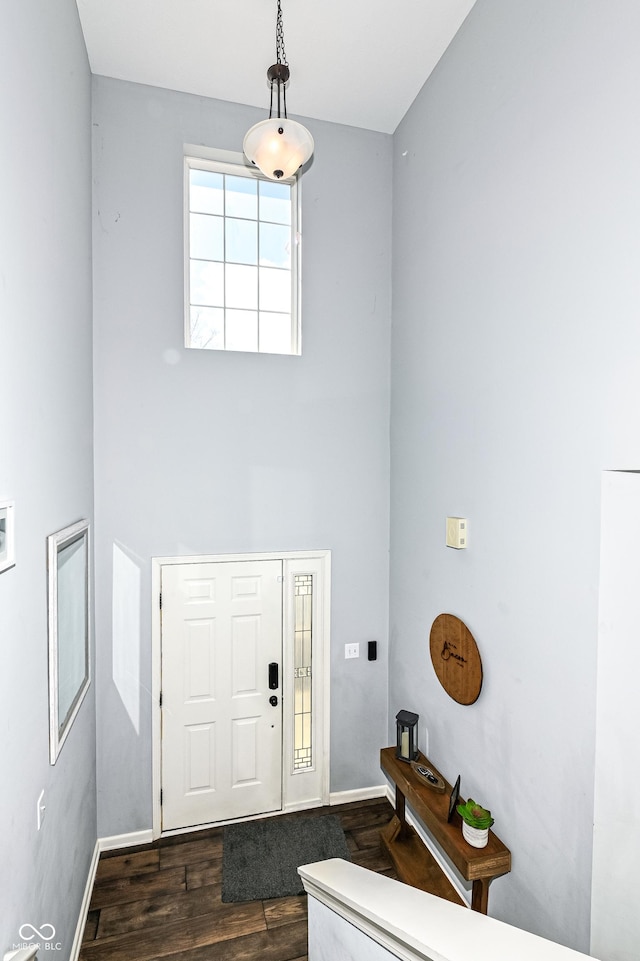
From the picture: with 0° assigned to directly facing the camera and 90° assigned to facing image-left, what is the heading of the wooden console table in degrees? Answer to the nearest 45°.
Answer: approximately 45°

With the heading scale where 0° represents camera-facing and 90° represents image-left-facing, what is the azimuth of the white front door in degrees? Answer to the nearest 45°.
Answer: approximately 0°

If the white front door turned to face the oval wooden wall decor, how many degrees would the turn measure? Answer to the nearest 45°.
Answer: approximately 45° to its left
